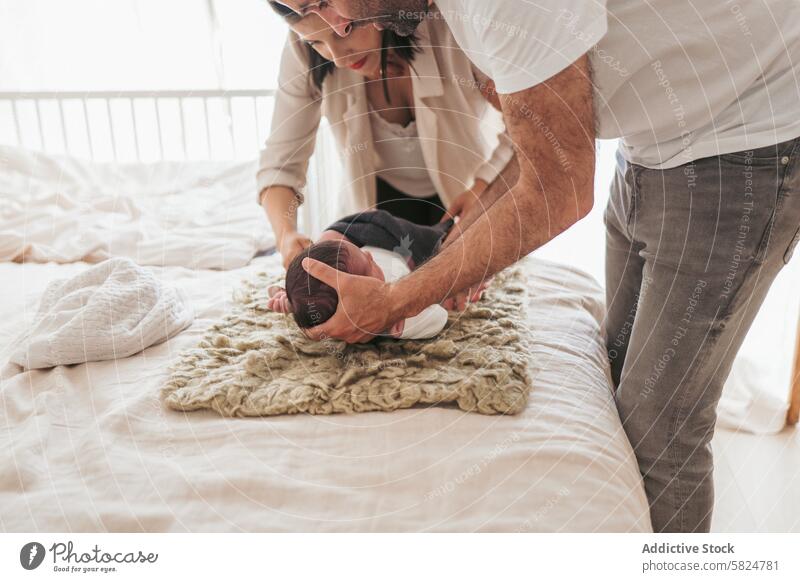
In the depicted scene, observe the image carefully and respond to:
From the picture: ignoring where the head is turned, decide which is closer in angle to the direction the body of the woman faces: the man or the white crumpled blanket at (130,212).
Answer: the man

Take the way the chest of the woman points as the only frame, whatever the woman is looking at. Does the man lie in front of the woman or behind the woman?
in front

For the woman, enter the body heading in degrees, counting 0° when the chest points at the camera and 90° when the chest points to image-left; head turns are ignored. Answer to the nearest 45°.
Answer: approximately 0°
